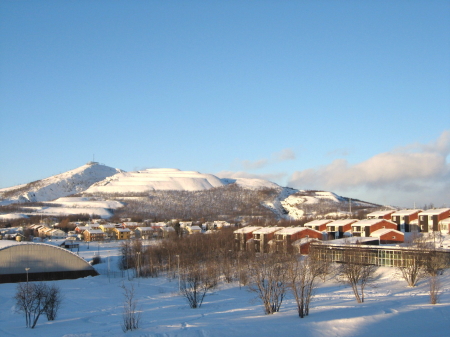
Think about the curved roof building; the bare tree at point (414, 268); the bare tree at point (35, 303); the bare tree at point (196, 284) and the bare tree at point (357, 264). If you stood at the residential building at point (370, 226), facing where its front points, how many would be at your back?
0

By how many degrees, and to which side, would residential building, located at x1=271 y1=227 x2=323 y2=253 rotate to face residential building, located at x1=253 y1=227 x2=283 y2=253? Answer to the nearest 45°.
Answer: approximately 90° to its right

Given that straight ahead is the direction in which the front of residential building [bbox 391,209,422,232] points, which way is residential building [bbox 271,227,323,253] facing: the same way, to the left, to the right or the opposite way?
the same way

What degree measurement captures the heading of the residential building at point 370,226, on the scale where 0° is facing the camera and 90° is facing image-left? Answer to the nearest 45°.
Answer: approximately 45°

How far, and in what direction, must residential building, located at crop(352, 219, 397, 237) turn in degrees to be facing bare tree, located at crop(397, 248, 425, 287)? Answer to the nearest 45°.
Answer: approximately 45° to its left

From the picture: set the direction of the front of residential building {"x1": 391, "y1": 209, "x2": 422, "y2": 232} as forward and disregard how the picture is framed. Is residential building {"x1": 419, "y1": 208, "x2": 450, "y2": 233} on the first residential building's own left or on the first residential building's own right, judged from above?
on the first residential building's own left

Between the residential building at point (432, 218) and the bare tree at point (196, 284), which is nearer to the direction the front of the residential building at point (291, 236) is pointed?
the bare tree

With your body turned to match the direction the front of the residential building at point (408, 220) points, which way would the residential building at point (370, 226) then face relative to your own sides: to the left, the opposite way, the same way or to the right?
the same way

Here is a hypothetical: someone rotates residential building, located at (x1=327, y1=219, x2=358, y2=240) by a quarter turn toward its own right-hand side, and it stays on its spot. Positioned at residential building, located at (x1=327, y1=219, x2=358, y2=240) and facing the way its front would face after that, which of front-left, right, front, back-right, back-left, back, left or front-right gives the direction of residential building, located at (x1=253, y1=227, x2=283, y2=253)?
front-left

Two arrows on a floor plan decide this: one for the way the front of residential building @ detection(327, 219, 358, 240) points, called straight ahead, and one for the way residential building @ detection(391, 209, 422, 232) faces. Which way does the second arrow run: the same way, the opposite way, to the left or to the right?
the same way

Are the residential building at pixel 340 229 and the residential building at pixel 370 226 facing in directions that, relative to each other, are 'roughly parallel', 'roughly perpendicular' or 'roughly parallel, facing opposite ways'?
roughly parallel

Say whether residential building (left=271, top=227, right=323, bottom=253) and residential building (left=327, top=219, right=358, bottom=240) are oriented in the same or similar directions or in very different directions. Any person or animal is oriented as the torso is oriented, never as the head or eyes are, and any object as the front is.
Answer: same or similar directions

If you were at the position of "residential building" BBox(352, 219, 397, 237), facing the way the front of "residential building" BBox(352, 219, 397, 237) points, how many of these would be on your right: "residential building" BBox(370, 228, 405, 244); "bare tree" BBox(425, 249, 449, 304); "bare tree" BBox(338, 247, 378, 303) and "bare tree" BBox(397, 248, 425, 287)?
0

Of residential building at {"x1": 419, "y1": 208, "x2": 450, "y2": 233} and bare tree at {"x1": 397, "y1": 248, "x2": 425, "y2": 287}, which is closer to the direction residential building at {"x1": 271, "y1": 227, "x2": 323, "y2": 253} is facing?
the bare tree

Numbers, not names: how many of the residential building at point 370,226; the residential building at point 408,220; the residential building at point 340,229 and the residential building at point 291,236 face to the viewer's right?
0

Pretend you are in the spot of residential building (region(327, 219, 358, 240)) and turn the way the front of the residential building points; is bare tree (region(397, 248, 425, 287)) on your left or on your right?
on your left

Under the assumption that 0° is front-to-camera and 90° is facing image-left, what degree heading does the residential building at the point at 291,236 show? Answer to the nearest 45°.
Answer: approximately 45°

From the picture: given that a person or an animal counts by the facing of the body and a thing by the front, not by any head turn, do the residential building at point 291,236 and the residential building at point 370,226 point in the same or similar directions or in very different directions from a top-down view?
same or similar directions

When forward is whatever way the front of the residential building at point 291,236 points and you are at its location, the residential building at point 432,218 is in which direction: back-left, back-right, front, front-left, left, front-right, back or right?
back-left
